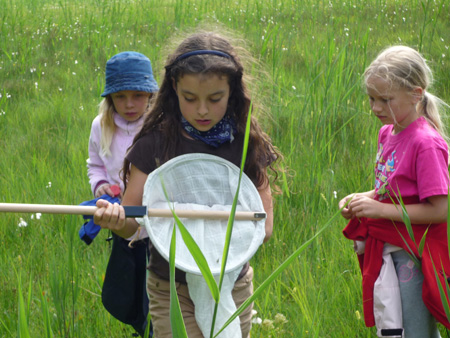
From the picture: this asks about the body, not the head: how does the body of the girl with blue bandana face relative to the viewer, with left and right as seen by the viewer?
facing the viewer

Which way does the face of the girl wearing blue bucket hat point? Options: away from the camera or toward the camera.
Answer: toward the camera

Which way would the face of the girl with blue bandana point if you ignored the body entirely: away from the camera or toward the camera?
toward the camera

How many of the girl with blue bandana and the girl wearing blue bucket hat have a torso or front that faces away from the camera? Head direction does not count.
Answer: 0

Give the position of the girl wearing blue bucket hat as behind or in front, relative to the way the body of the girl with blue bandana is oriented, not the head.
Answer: behind

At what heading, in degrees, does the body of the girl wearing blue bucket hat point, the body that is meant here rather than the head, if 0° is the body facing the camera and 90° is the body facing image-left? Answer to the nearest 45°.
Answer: approximately 315°
